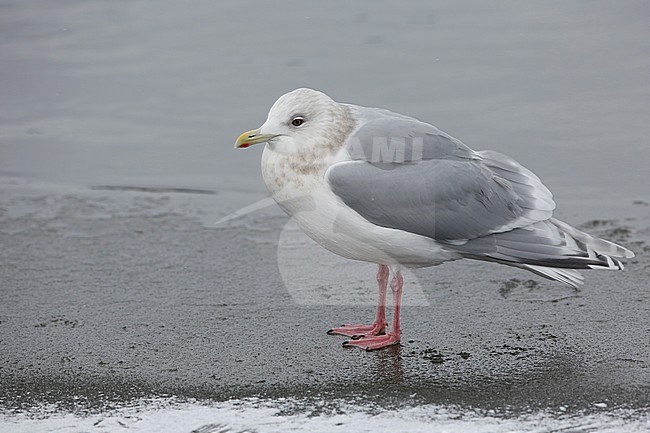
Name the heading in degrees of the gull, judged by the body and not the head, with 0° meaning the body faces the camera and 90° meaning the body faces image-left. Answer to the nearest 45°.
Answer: approximately 90°
